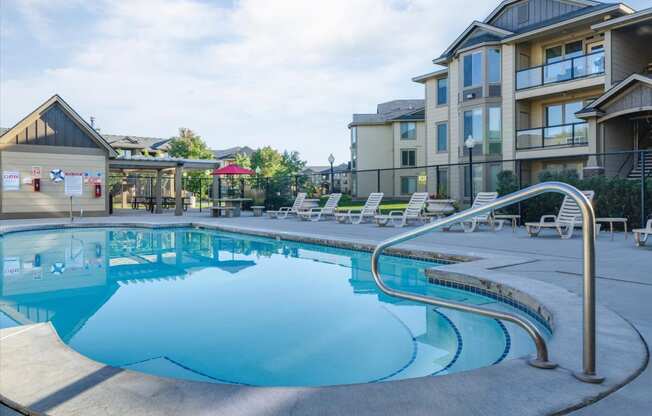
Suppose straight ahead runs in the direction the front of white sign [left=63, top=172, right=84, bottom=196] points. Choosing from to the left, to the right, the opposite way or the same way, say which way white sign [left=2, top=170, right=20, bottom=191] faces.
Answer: the same way

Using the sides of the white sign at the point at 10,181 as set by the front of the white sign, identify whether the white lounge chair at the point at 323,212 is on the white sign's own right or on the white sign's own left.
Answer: on the white sign's own left

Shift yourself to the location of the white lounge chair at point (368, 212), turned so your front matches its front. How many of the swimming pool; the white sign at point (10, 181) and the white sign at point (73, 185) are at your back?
0

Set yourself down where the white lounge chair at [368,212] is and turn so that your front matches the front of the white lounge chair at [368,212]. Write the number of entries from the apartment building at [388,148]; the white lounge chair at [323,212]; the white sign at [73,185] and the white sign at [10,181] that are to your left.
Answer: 0

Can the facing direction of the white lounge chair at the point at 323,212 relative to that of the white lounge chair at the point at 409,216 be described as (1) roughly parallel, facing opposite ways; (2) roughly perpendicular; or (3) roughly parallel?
roughly parallel

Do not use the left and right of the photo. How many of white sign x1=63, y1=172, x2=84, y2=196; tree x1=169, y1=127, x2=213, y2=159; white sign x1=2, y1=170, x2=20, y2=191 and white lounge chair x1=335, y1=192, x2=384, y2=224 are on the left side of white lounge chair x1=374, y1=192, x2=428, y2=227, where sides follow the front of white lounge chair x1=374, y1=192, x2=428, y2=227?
0

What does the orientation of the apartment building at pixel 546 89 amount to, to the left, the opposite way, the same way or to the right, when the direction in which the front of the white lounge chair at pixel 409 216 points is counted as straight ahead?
the same way

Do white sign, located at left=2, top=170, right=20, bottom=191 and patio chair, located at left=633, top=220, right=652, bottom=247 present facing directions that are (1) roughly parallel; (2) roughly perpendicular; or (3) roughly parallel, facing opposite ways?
roughly perpendicular

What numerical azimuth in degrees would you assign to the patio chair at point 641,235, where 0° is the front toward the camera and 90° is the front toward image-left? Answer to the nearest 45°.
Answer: approximately 45°

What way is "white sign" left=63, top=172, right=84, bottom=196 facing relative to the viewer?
toward the camera

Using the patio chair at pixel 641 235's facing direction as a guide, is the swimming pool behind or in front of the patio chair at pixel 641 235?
in front

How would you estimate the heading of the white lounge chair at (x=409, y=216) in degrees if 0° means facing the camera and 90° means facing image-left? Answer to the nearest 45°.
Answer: approximately 45°

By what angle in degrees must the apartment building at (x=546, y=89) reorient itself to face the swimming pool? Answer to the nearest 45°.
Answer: approximately 45° to its left

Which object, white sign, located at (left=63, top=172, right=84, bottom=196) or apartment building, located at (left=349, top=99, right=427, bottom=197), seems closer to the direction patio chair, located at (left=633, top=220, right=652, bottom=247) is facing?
the white sign

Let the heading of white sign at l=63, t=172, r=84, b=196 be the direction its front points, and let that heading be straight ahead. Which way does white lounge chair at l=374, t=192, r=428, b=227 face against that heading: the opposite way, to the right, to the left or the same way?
to the right

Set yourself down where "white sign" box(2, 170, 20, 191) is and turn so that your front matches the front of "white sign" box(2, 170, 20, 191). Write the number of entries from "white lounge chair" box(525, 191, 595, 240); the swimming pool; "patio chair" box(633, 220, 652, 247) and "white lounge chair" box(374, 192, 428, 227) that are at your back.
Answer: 0
